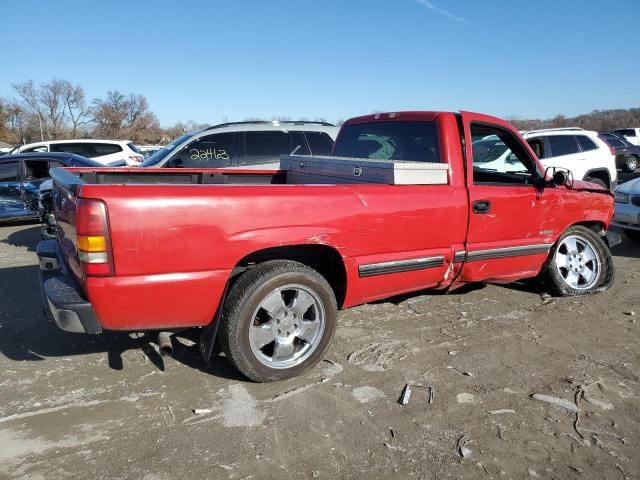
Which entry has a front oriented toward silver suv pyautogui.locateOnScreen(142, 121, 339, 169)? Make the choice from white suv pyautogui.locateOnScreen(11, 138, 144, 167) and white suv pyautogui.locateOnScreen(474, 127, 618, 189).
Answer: white suv pyautogui.locateOnScreen(474, 127, 618, 189)

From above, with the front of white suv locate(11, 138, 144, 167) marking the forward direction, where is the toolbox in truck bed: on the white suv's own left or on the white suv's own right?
on the white suv's own left

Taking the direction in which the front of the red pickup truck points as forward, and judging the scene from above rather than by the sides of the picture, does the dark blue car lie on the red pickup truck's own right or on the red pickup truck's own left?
on the red pickup truck's own left

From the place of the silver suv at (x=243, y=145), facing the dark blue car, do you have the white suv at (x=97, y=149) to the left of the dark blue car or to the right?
right

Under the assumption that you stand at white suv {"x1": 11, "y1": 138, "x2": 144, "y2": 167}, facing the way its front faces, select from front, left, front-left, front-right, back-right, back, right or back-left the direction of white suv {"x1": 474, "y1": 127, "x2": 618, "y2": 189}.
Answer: back-left

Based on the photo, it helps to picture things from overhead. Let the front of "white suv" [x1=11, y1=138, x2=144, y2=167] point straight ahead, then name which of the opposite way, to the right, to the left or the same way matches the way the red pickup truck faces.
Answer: the opposite way

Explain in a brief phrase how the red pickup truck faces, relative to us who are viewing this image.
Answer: facing away from the viewer and to the right of the viewer

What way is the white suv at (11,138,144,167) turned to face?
to the viewer's left

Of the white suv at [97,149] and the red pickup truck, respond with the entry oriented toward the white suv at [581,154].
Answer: the red pickup truck

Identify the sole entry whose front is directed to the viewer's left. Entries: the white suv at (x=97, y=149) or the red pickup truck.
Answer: the white suv
